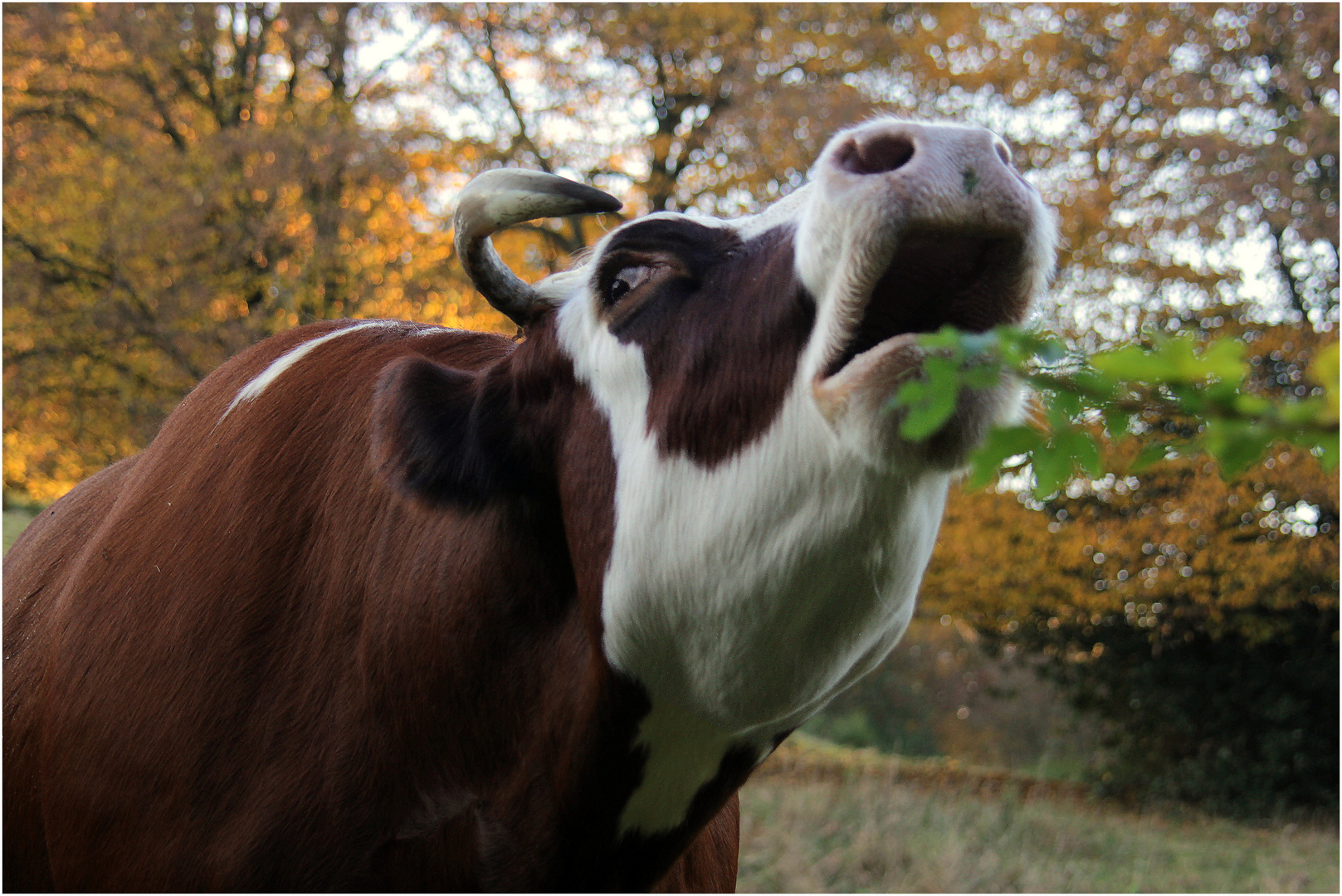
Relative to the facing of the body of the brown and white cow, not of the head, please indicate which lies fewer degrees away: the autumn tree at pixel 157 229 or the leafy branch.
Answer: the leafy branch

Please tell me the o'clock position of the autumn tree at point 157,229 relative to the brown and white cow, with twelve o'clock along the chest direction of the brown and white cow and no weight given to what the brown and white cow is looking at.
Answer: The autumn tree is roughly at 7 o'clock from the brown and white cow.

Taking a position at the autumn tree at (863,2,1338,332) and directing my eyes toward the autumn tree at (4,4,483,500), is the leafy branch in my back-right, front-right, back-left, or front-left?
front-left

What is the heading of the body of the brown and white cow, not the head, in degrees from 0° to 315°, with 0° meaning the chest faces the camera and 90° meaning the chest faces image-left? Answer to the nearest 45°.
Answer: approximately 315°

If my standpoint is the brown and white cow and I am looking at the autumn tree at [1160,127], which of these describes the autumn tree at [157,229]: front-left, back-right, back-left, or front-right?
front-left

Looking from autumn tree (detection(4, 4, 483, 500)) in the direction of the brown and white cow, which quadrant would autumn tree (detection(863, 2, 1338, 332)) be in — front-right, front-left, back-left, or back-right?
front-left

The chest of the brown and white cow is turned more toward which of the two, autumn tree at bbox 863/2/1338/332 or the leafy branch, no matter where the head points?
the leafy branch

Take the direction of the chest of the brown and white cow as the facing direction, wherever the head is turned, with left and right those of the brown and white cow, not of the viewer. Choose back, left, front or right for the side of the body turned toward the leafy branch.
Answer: front

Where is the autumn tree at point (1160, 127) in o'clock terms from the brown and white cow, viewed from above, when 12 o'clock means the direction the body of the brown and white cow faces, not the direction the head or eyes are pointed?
The autumn tree is roughly at 9 o'clock from the brown and white cow.

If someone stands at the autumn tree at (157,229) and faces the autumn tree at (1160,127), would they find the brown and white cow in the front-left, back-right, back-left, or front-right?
front-right
